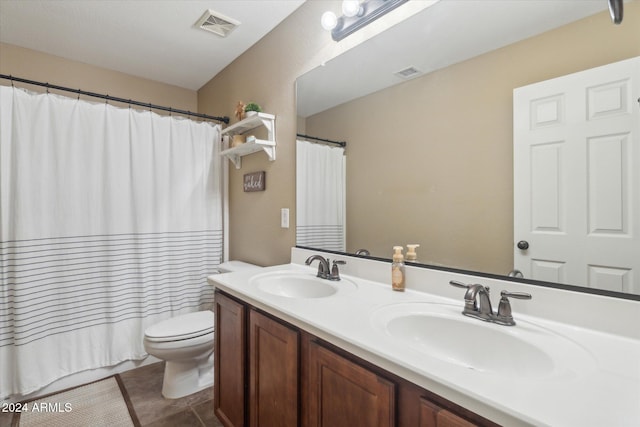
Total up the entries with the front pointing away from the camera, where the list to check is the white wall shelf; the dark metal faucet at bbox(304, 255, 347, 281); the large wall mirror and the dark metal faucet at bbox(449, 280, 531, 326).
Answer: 0

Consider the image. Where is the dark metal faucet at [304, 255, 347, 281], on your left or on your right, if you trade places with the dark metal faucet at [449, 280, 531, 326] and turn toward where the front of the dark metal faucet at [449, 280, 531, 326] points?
on your right

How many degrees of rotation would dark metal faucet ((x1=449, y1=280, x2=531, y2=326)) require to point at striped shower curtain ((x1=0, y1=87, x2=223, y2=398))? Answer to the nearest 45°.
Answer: approximately 45° to its right

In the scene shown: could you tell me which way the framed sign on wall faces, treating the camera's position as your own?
facing the viewer and to the left of the viewer

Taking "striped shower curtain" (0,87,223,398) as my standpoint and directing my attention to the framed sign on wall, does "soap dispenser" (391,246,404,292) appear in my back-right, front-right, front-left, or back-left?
front-right

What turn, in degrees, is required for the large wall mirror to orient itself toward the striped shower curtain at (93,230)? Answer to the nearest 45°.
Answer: approximately 45° to its right

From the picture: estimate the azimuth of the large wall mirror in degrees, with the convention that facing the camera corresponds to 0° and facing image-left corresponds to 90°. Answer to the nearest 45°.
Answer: approximately 45°

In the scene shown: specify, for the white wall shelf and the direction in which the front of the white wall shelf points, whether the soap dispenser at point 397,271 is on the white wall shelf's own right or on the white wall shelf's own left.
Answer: on the white wall shelf's own left

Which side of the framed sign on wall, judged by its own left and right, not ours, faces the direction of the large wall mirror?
left
